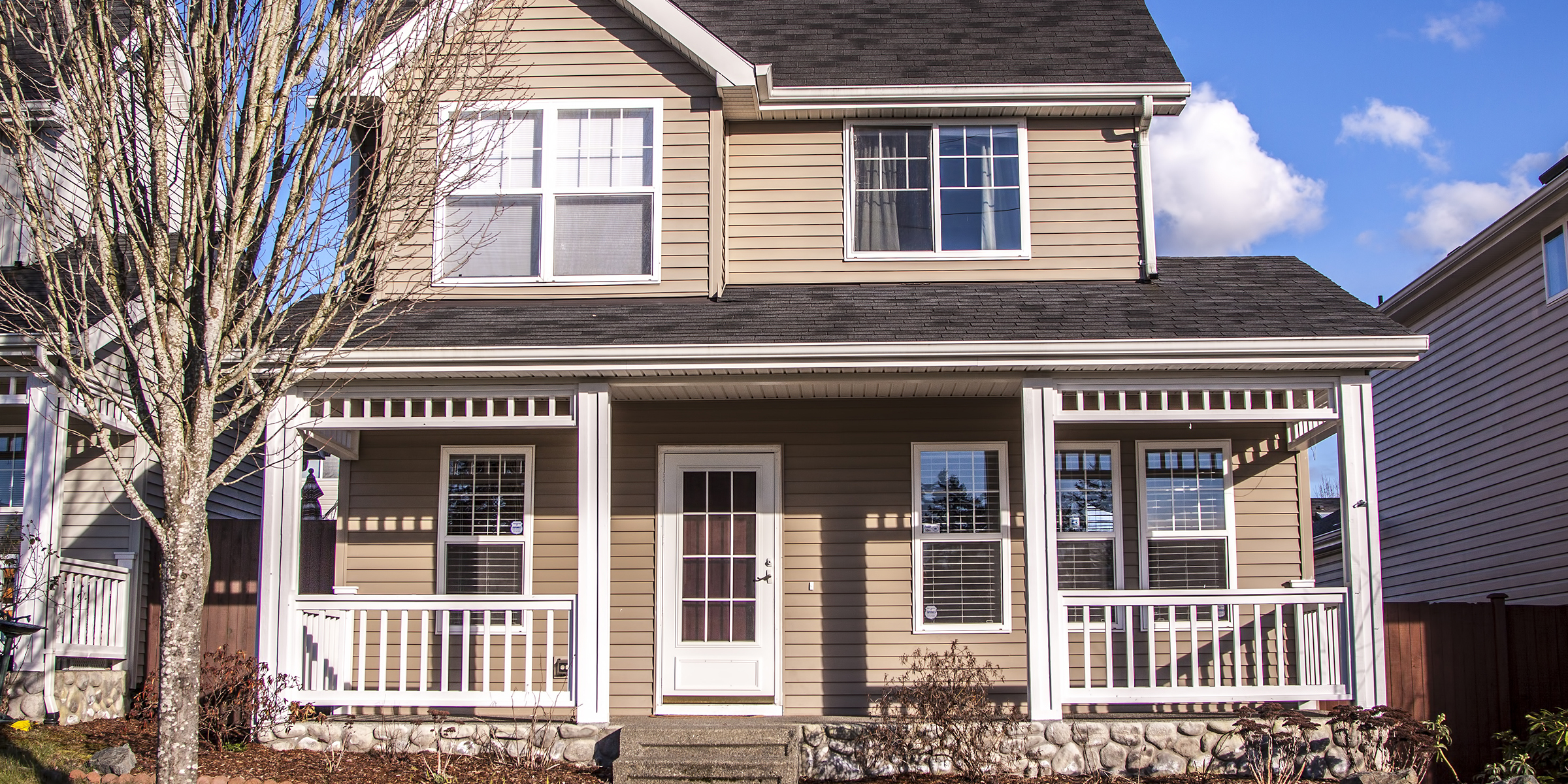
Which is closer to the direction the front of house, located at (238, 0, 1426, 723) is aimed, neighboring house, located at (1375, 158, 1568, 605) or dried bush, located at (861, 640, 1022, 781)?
the dried bush

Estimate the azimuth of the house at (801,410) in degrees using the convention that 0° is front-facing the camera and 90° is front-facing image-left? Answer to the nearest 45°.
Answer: approximately 0°

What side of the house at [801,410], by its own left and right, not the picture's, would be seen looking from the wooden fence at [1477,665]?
left

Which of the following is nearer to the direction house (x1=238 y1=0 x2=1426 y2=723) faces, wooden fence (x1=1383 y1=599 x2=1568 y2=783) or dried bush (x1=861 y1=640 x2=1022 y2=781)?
the dried bush

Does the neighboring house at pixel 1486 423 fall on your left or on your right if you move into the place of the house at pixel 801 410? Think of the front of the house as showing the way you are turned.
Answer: on your left

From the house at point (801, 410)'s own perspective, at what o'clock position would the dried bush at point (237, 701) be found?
The dried bush is roughly at 2 o'clock from the house.

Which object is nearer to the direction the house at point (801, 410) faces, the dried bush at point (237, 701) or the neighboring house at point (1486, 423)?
the dried bush
